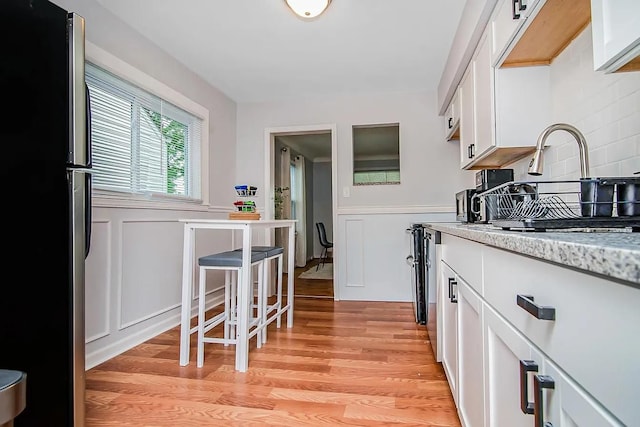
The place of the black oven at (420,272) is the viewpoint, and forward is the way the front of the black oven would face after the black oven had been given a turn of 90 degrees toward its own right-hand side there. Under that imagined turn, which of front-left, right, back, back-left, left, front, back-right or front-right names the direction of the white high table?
back-left

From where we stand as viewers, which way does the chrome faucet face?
facing to the left of the viewer

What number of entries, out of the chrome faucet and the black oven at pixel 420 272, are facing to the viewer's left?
2

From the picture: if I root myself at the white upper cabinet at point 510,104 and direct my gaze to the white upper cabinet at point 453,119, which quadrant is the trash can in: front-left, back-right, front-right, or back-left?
back-left

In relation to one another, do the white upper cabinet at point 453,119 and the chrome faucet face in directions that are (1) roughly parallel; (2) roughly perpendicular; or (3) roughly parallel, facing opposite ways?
roughly parallel

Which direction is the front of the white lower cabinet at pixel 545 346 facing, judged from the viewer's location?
facing the viewer and to the left of the viewer

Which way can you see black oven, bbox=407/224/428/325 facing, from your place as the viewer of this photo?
facing to the left of the viewer

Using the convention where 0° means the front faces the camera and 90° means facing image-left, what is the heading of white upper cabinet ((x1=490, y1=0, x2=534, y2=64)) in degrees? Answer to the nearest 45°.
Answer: approximately 90°

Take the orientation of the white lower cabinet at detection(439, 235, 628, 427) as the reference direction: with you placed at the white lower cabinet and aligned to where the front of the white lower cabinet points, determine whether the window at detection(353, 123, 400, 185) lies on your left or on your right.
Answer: on your right

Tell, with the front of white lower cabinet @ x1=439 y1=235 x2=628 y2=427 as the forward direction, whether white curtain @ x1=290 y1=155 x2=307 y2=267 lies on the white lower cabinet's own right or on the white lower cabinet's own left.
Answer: on the white lower cabinet's own right

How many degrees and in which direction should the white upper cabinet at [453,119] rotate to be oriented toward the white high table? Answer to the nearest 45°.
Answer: approximately 45° to its left

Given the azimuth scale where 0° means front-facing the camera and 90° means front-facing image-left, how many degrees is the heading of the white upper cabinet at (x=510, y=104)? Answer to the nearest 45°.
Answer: approximately 90°

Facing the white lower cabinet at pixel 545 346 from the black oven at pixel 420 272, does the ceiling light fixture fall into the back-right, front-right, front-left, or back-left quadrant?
front-right

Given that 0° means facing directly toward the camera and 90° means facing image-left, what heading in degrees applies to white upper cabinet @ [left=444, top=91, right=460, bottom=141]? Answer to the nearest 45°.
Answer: approximately 90°
